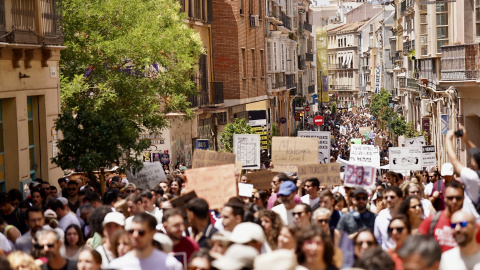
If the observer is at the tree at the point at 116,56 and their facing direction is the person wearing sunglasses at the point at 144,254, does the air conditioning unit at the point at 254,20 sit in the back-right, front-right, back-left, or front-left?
back-left

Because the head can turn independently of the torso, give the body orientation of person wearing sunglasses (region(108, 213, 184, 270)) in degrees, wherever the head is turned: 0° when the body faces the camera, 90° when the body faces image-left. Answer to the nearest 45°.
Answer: approximately 45°

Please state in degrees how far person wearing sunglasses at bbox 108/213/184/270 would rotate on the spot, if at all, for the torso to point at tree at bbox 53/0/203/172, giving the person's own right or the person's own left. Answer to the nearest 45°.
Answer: approximately 135° to the person's own right

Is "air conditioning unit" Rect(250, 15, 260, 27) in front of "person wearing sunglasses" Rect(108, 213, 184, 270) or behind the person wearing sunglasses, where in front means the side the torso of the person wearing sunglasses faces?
behind

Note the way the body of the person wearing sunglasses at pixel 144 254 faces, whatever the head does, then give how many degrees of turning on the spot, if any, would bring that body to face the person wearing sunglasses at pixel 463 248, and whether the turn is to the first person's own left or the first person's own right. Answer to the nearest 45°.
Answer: approximately 135° to the first person's own left
